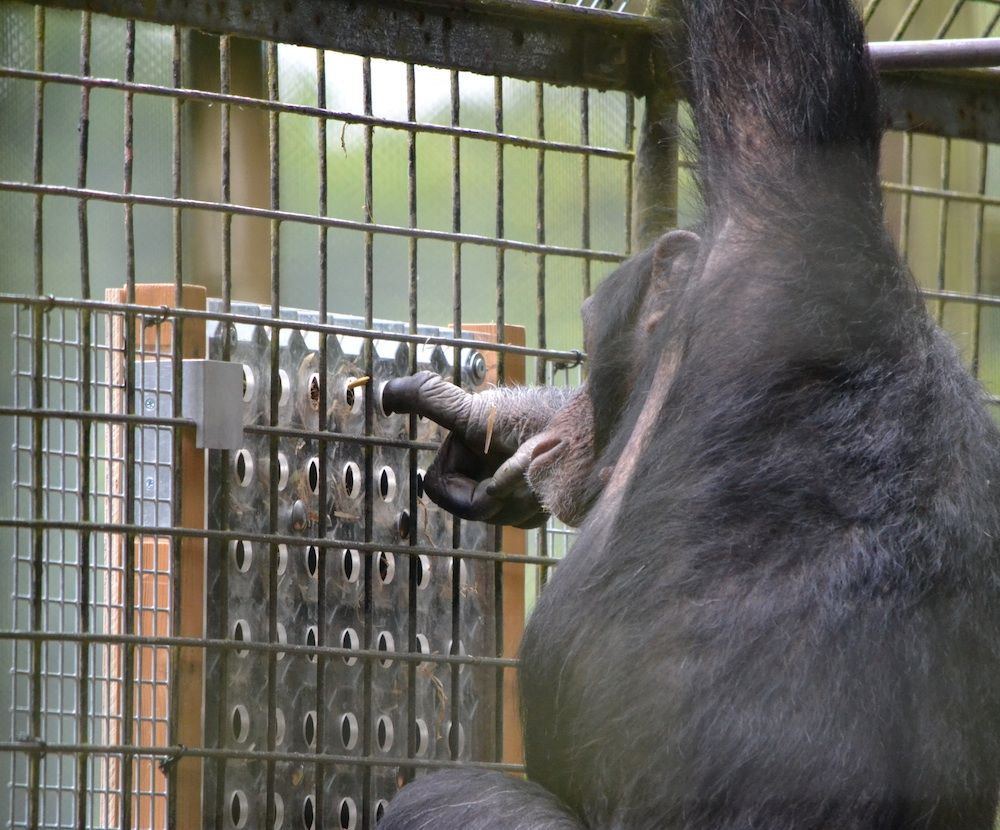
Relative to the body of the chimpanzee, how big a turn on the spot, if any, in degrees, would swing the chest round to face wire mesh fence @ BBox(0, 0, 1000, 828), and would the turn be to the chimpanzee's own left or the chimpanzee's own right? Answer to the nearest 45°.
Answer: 0° — it already faces it

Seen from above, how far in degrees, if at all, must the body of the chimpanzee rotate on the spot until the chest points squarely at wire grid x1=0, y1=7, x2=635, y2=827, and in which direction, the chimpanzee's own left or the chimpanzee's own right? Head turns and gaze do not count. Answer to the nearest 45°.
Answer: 0° — it already faces it

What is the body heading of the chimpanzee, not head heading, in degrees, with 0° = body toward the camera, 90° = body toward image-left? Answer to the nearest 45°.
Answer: approximately 135°

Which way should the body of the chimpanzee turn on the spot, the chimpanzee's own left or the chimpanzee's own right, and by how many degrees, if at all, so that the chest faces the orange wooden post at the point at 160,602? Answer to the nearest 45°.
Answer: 0° — it already faces it
